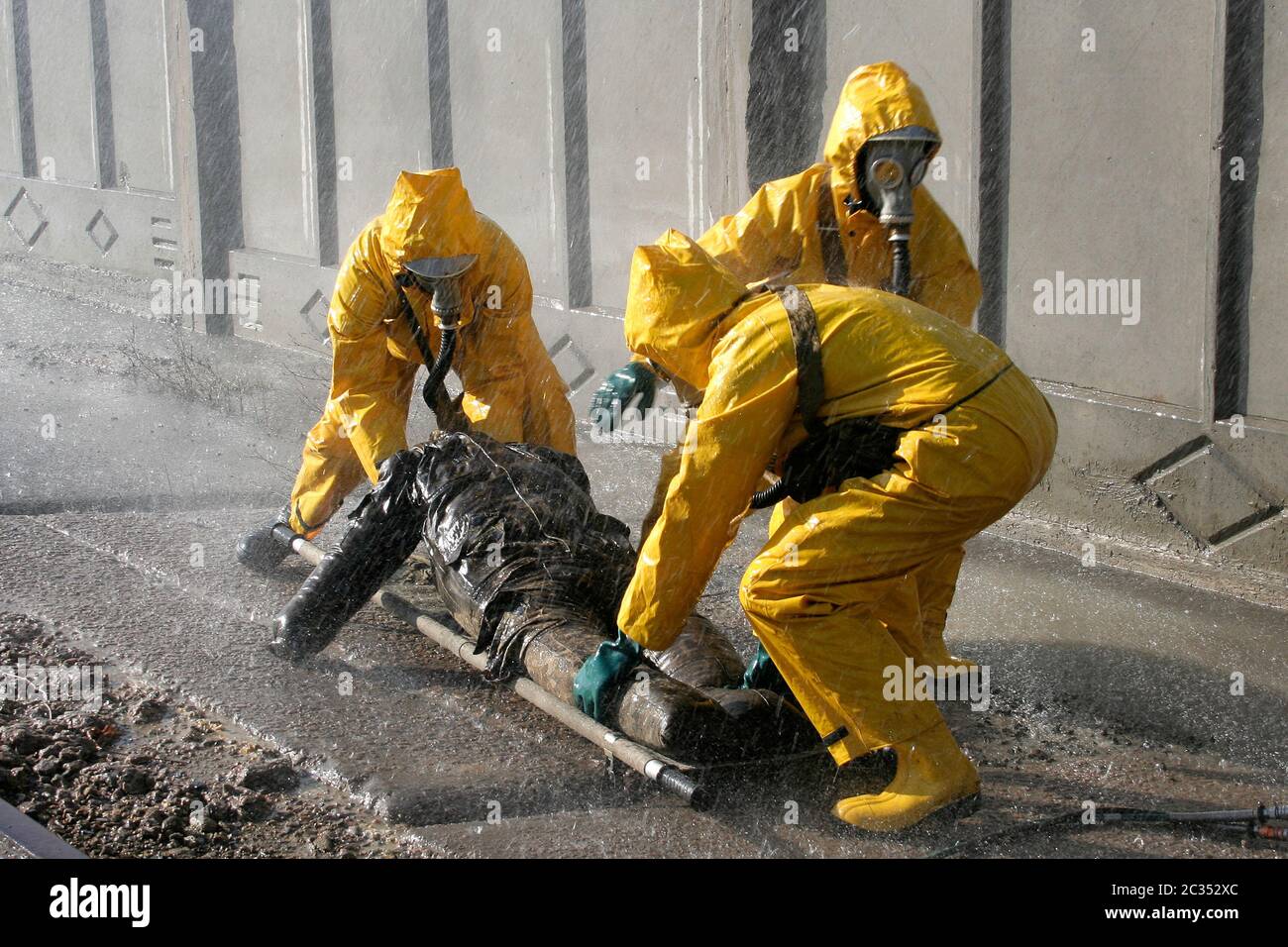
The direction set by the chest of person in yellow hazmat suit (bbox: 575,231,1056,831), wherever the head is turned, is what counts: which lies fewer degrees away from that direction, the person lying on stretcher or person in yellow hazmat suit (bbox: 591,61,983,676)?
the person lying on stretcher

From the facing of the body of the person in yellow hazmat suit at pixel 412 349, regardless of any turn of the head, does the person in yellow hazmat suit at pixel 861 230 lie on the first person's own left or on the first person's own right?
on the first person's own left

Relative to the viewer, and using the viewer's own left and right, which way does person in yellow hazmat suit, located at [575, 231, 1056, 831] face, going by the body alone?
facing to the left of the viewer

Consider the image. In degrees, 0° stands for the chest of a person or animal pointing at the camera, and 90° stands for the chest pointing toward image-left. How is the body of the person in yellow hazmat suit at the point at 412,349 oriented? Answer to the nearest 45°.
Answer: approximately 0°

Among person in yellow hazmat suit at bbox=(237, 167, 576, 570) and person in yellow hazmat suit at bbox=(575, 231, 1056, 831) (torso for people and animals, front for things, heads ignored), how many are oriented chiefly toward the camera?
1

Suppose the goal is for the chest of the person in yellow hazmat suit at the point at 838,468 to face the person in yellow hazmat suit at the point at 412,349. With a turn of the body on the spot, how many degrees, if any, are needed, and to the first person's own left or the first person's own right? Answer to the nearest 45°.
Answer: approximately 45° to the first person's own right

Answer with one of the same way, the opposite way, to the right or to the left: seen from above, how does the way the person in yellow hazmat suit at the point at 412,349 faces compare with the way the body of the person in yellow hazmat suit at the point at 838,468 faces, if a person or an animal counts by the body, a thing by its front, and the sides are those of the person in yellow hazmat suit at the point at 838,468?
to the left

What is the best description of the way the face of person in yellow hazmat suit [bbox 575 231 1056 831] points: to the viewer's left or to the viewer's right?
to the viewer's left

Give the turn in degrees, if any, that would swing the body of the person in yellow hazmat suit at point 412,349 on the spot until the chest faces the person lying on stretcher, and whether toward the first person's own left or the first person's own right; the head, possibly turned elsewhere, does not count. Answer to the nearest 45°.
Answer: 0° — they already face them
